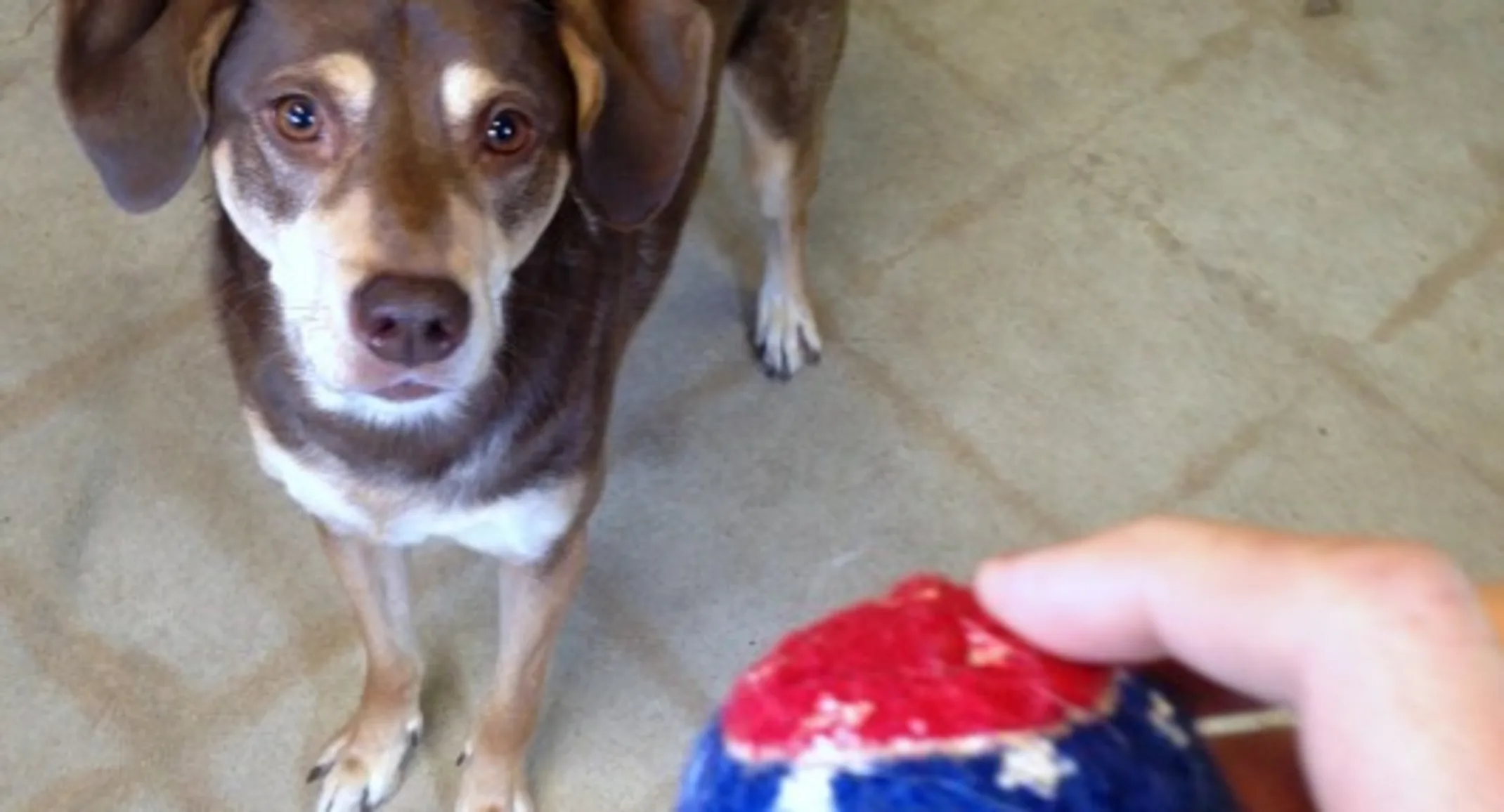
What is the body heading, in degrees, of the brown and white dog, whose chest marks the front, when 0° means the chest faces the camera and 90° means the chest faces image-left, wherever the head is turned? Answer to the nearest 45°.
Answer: approximately 45°
